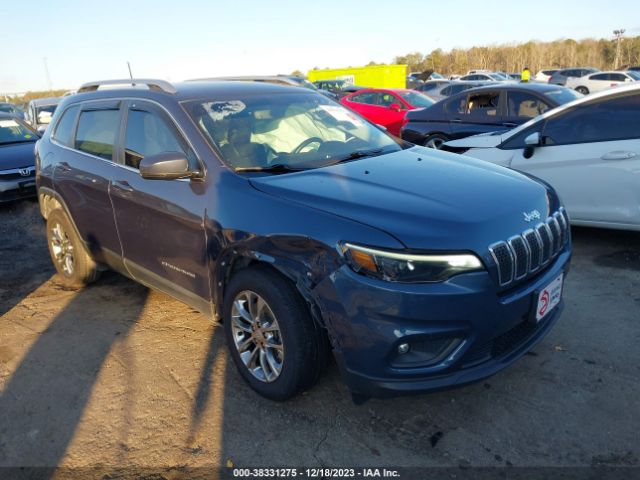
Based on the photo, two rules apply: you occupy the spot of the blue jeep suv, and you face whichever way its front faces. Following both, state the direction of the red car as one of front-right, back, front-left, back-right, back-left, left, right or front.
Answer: back-left

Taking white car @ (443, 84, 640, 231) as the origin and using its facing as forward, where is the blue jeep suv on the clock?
The blue jeep suv is roughly at 10 o'clock from the white car.

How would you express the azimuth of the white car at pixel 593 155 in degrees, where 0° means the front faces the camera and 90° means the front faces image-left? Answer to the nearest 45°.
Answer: approximately 90°

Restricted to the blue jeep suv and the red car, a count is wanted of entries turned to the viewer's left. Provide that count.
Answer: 0

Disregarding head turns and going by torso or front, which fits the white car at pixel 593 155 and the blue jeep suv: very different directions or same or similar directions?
very different directions

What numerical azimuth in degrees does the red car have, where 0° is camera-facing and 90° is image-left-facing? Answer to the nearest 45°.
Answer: approximately 315°

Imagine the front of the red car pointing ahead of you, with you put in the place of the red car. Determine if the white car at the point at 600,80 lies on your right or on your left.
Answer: on your left

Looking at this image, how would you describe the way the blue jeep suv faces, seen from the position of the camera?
facing the viewer and to the right of the viewer

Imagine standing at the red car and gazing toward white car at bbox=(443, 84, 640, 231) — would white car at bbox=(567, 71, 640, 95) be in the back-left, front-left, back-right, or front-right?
back-left

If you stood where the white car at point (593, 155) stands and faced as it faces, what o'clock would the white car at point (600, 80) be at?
the white car at point (600, 80) is roughly at 3 o'clock from the white car at point (593, 155).

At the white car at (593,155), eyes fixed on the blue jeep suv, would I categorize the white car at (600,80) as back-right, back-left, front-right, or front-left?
back-right

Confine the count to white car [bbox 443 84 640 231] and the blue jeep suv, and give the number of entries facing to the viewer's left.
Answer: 1
